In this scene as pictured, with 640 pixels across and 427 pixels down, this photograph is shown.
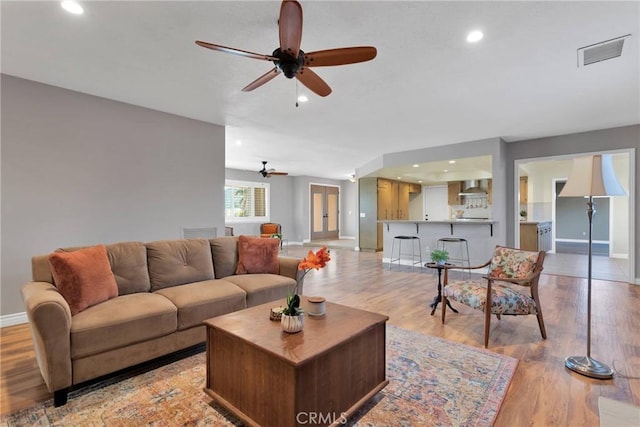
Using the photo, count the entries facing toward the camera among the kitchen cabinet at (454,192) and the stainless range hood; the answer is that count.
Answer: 2

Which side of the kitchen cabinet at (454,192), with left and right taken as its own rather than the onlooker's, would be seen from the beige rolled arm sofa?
front

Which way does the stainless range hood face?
toward the camera

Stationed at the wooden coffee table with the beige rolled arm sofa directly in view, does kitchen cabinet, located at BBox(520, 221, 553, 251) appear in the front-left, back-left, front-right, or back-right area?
back-right

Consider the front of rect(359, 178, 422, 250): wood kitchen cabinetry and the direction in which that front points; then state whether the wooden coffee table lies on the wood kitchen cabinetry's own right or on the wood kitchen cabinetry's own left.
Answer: on the wood kitchen cabinetry's own right

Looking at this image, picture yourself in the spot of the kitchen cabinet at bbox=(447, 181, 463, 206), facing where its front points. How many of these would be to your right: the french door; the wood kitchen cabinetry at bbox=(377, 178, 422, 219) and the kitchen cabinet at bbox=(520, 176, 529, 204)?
2

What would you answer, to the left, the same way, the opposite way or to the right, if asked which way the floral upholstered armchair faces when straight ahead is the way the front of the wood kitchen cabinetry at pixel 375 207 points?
to the right

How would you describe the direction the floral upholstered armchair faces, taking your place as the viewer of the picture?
facing the viewer and to the left of the viewer

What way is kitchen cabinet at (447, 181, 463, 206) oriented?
toward the camera

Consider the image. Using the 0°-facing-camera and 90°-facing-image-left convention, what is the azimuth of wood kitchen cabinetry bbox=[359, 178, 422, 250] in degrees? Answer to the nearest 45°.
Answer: approximately 315°

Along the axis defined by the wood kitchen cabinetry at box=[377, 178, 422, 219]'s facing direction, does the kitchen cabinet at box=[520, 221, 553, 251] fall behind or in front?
in front

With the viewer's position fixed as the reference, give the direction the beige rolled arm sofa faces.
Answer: facing the viewer and to the right of the viewer

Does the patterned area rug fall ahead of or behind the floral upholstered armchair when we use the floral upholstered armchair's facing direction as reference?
ahead

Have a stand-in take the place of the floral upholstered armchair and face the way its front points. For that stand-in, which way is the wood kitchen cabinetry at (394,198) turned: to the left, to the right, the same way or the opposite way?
to the left
